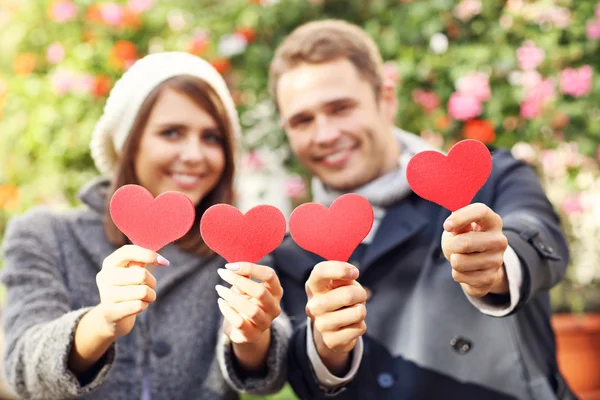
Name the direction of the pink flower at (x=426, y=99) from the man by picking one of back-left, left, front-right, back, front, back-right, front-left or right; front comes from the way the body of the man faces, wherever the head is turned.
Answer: back

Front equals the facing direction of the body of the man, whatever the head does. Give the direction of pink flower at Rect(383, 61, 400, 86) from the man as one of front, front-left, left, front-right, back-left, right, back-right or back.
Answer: back

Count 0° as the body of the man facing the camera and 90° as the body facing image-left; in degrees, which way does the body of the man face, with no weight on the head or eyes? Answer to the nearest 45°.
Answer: approximately 0°

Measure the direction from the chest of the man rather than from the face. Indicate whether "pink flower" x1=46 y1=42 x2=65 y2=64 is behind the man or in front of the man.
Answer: behind

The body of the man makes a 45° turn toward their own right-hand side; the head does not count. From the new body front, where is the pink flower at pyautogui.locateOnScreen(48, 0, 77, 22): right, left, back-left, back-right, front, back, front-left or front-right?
right

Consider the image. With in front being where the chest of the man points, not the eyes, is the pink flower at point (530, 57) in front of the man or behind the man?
behind

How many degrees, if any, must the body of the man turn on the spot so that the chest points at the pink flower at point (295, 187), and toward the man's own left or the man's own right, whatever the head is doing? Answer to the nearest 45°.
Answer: approximately 180°

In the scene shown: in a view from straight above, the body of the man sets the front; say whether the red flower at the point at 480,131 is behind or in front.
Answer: behind
